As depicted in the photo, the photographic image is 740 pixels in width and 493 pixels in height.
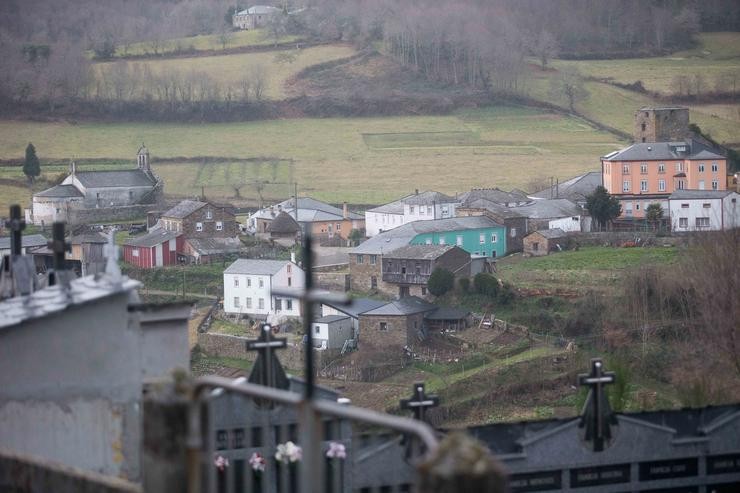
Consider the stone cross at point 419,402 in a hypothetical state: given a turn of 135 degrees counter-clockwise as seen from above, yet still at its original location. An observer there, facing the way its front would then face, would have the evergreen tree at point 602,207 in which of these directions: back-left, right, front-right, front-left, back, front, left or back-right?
front-left

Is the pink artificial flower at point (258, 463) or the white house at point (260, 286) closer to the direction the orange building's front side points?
the pink artificial flower

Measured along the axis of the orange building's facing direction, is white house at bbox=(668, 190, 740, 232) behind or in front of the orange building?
in front

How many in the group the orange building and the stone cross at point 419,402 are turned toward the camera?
2

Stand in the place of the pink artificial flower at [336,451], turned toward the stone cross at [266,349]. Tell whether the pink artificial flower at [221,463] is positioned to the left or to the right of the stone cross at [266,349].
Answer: left

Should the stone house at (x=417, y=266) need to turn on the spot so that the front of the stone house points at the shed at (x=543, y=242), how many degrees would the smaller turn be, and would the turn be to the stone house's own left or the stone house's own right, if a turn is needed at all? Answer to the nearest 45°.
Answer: approximately 180°

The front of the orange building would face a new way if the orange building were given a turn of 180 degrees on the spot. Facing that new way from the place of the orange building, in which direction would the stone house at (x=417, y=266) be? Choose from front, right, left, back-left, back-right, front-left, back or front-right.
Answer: back-left

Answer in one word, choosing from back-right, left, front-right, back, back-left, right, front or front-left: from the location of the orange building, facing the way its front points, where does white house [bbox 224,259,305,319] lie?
front-right

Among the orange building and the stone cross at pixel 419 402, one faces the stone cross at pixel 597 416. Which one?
the orange building

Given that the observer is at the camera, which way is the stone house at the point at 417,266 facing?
facing the viewer and to the left of the viewer

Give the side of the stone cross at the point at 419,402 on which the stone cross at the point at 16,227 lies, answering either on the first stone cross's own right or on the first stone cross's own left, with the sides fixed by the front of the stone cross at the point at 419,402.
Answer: on the first stone cross's own right

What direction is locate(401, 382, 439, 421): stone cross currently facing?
toward the camera

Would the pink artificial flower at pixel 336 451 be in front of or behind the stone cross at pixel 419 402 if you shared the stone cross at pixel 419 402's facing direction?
in front

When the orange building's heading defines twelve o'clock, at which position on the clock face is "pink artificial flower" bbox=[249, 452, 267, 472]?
The pink artificial flower is roughly at 12 o'clock from the orange building.

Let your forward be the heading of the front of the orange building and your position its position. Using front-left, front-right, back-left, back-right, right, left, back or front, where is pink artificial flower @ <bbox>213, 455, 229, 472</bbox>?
front

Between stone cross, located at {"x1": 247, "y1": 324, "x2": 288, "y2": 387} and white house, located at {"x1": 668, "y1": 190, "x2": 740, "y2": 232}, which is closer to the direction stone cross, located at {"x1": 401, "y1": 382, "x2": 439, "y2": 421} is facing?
the stone cross

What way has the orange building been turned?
toward the camera

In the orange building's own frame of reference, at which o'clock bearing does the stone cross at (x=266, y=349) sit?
The stone cross is roughly at 12 o'clock from the orange building.

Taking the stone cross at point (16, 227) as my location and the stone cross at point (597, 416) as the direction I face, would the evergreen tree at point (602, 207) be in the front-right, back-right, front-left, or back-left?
front-left
